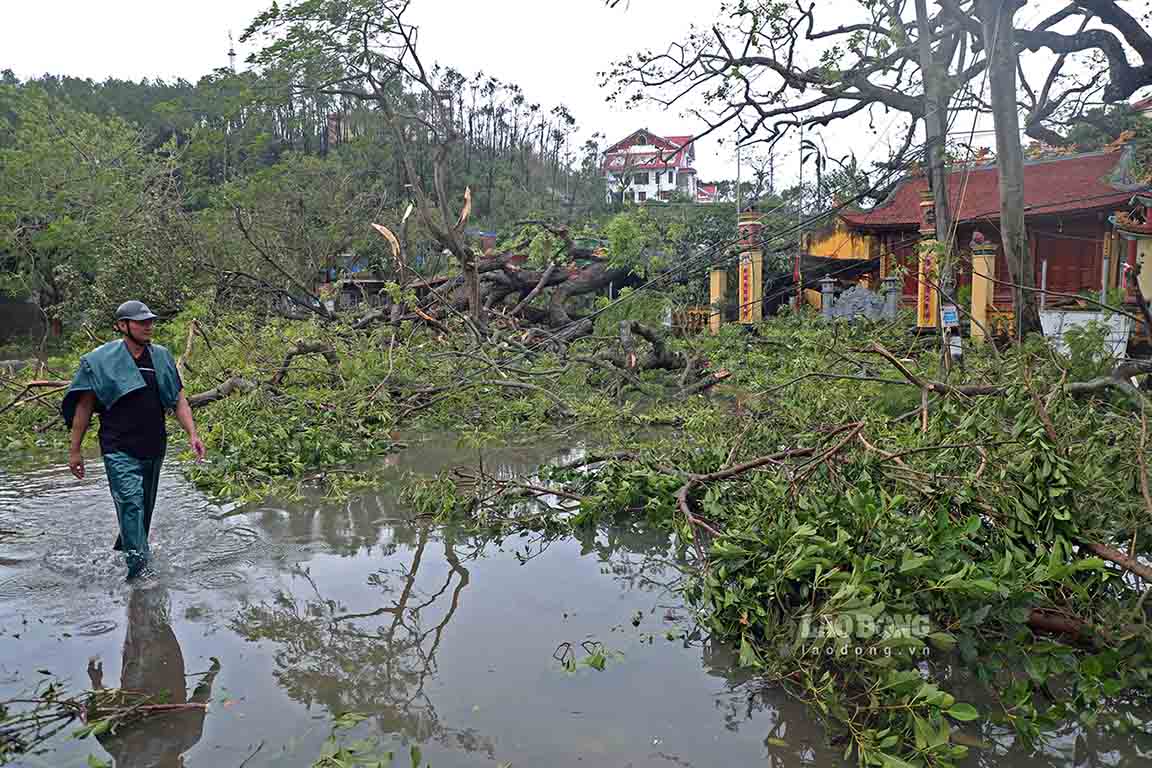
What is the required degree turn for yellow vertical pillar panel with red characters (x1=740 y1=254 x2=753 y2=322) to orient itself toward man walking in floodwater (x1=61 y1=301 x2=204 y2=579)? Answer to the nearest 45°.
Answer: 0° — it already faces them

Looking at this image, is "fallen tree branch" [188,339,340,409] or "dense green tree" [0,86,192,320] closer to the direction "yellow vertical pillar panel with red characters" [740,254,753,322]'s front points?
the fallen tree branch

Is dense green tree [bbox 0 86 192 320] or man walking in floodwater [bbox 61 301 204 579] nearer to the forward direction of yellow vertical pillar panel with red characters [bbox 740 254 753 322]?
the man walking in floodwater

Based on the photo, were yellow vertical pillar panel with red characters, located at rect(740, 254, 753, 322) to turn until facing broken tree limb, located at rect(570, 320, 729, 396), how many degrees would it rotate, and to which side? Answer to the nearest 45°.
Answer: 0° — it already faces it

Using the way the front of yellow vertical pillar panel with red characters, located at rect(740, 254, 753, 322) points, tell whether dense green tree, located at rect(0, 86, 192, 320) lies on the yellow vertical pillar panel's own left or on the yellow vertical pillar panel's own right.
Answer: on the yellow vertical pillar panel's own right

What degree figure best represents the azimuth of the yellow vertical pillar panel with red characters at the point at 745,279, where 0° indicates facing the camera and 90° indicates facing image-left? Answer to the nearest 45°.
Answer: approximately 0°

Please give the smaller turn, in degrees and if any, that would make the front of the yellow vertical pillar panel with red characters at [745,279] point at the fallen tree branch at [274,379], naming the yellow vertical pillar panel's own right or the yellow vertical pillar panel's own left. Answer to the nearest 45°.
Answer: approximately 45° to the yellow vertical pillar panel's own right
